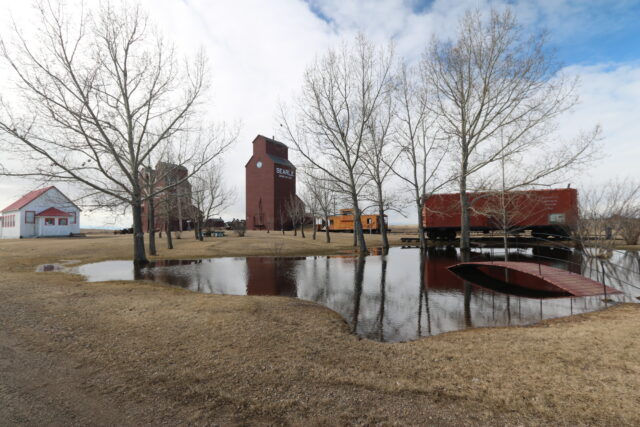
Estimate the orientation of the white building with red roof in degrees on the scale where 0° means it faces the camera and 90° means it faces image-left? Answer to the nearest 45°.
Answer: approximately 315°

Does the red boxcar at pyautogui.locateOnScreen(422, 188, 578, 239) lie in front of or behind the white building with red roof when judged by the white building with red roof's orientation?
in front

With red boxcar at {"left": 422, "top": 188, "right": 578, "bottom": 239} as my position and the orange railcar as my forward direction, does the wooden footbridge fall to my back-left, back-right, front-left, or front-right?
back-left
